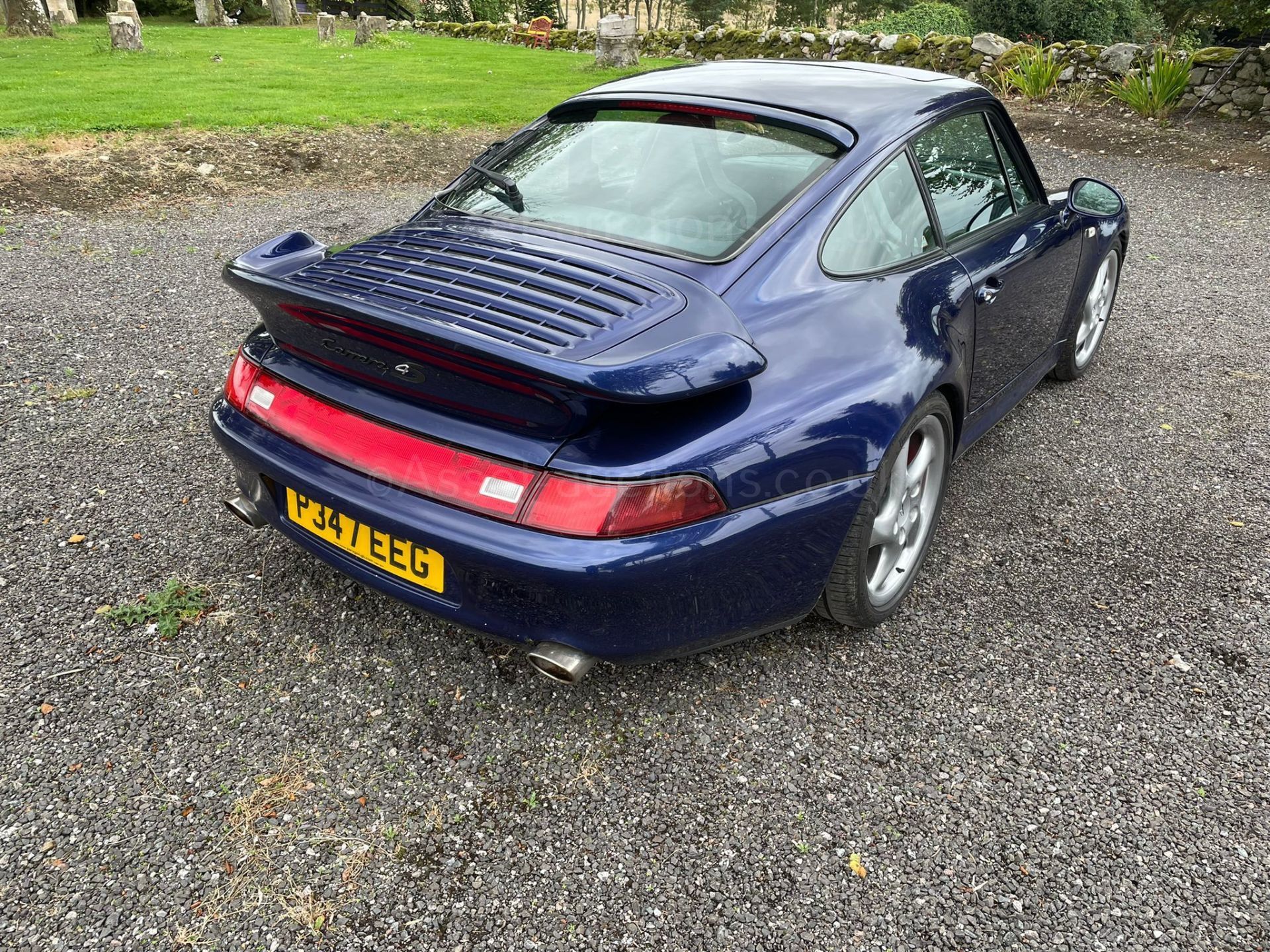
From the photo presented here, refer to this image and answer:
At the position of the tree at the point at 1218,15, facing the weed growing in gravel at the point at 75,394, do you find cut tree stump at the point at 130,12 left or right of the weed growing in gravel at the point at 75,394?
right

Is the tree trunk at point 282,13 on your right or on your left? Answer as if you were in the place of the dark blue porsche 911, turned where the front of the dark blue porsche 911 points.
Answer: on your left

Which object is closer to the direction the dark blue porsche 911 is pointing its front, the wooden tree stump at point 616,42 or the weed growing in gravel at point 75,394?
the wooden tree stump

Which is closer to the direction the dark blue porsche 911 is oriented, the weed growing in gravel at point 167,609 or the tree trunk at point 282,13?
the tree trunk

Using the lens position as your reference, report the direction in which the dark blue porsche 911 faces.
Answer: facing away from the viewer and to the right of the viewer

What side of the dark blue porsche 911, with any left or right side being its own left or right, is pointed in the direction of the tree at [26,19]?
left

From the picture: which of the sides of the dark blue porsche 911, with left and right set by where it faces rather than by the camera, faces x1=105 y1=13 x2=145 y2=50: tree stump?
left

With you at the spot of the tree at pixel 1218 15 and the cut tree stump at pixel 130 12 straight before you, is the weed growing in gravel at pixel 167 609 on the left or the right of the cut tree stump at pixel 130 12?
left

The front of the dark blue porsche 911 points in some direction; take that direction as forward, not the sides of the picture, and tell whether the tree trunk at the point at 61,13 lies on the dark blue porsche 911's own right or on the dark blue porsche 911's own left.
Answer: on the dark blue porsche 911's own left

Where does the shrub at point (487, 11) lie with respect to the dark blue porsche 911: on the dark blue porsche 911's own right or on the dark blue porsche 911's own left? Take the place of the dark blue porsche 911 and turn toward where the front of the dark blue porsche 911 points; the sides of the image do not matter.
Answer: on the dark blue porsche 911's own left

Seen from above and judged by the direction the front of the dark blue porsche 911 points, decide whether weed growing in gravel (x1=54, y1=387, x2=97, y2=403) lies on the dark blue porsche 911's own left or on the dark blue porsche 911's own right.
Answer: on the dark blue porsche 911's own left
